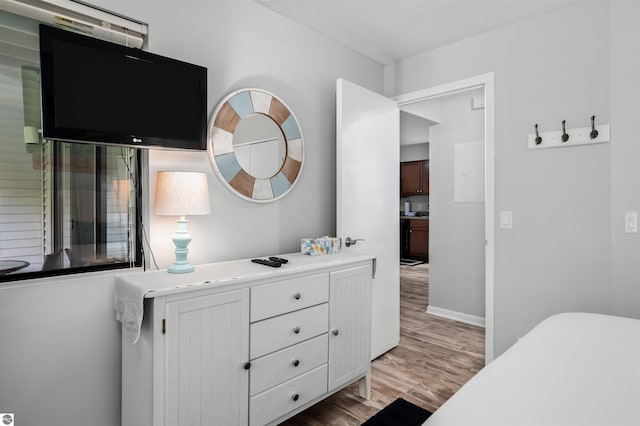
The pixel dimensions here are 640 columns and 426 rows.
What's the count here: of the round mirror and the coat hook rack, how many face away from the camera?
0

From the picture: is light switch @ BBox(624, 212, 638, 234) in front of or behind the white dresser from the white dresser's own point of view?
in front

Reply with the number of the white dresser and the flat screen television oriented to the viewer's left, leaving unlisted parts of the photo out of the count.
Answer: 0

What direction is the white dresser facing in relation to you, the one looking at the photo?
facing the viewer and to the right of the viewer

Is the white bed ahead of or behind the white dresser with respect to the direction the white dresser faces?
ahead

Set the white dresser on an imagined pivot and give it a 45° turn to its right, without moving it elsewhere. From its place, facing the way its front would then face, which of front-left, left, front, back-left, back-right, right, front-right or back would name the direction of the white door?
back-left

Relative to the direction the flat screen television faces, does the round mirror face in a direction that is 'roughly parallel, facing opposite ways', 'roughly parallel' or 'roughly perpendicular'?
roughly parallel

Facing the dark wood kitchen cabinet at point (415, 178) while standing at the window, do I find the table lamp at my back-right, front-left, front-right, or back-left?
front-right

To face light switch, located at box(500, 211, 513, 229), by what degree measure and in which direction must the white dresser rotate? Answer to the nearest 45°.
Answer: approximately 45° to its left

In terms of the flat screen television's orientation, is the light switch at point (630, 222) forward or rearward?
forward

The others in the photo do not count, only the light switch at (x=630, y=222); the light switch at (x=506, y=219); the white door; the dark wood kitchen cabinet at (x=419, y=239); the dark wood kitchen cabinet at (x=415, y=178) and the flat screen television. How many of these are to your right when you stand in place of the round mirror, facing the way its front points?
1
